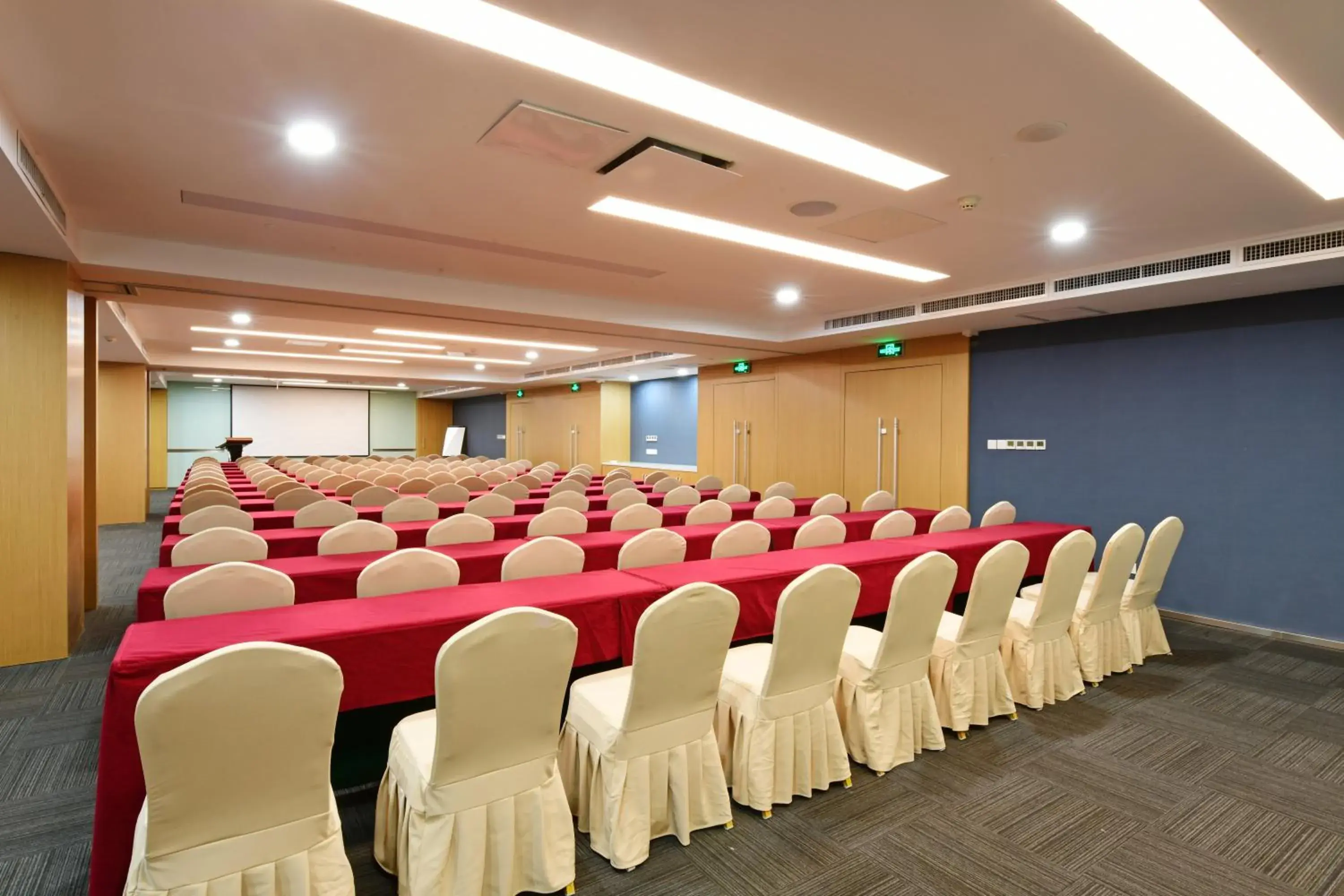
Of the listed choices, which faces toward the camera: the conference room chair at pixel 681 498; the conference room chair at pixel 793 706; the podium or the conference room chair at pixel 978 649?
the podium

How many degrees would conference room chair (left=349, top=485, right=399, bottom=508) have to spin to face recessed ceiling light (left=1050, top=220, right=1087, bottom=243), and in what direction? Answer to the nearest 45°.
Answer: approximately 135° to its right

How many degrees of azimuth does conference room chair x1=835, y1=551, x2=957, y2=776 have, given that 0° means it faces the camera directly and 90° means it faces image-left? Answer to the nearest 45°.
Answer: approximately 135°

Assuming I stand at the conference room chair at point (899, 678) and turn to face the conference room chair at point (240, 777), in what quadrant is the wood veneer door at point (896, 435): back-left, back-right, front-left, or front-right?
back-right

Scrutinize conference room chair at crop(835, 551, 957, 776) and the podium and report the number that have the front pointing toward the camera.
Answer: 1

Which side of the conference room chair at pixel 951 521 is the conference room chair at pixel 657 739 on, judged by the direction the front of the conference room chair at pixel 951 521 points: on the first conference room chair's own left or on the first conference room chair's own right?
on the first conference room chair's own left

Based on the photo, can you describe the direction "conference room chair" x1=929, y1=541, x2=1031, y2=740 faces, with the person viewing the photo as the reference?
facing away from the viewer and to the left of the viewer

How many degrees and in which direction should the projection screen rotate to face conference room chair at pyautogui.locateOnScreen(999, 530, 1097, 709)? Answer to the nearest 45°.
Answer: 0° — it already faces it

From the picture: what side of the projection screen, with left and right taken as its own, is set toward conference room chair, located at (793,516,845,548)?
front

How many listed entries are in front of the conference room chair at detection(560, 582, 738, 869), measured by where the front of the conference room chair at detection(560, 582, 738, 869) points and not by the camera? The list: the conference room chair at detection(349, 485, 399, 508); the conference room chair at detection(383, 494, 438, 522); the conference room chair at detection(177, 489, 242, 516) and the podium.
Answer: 4

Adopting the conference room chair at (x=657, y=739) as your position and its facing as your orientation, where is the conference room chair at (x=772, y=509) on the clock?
the conference room chair at (x=772, y=509) is roughly at 2 o'clock from the conference room chair at (x=657, y=739).

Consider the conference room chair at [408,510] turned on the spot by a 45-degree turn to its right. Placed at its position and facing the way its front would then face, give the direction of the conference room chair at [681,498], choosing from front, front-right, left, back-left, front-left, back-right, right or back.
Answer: front-right

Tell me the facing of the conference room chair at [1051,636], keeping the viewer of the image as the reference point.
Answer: facing away from the viewer and to the left of the viewer

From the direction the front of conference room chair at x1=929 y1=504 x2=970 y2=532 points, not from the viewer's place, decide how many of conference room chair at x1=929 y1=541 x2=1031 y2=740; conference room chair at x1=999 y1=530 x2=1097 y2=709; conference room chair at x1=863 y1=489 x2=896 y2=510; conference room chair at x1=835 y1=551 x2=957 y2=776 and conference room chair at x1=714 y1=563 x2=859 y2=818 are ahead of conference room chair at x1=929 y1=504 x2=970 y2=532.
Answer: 1

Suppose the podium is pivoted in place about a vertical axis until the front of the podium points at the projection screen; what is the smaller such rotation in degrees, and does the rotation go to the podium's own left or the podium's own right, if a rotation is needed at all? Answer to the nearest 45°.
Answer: approximately 180°

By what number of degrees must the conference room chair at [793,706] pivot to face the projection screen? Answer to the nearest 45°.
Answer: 0° — it already faces it

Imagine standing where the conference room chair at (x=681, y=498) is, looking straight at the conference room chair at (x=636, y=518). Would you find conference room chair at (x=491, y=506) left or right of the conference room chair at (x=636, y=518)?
right

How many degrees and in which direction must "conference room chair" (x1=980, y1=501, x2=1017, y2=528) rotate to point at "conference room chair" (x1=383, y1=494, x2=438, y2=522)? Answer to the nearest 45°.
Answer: approximately 90° to its left

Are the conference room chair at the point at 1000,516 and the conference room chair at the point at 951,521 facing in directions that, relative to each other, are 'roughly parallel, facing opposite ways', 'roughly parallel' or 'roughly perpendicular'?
roughly parallel
